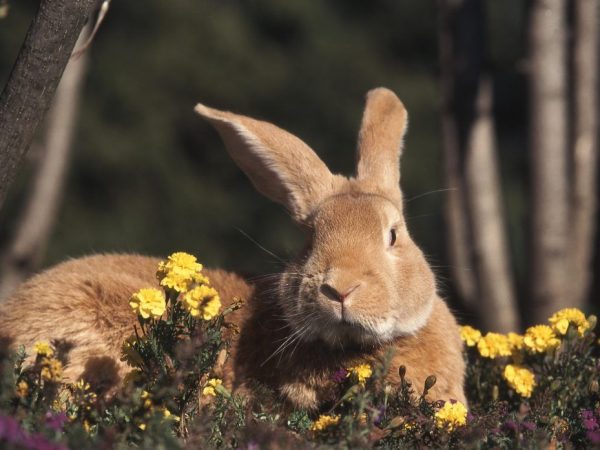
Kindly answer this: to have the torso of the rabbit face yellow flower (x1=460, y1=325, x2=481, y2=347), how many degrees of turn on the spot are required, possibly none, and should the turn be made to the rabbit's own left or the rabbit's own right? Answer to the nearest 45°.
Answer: approximately 45° to the rabbit's own left

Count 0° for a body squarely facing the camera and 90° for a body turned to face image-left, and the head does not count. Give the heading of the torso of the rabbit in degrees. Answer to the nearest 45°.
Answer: approximately 315°

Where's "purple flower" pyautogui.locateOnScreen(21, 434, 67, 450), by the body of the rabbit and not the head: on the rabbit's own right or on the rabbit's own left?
on the rabbit's own right

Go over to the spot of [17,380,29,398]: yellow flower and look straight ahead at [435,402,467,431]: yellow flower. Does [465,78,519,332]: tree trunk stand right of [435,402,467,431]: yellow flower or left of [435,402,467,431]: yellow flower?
left

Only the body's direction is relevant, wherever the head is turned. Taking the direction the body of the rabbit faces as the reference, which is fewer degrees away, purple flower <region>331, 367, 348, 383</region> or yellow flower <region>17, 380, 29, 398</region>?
the purple flower

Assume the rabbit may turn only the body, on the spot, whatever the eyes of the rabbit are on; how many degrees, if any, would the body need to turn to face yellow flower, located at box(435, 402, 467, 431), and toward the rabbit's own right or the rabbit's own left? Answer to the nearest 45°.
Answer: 0° — it already faces it
